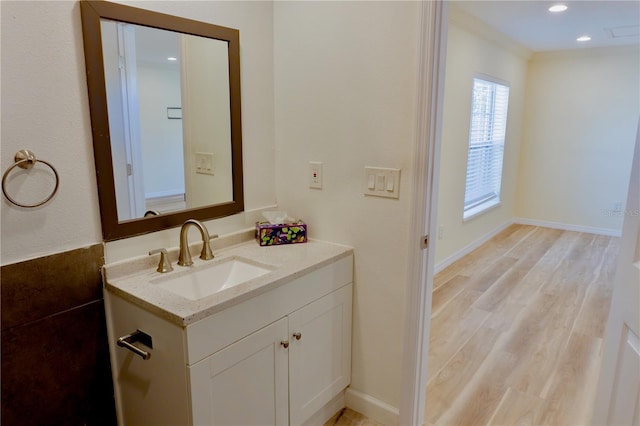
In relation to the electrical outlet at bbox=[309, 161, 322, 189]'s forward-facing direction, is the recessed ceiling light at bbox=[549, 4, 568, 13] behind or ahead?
behind

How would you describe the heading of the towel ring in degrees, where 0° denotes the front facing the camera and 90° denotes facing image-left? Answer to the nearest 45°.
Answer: approximately 315°

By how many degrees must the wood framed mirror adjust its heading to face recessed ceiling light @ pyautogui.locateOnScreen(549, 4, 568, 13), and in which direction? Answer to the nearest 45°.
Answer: approximately 45° to its left

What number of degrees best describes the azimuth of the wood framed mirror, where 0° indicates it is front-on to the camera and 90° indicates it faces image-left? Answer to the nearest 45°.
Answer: approximately 315°

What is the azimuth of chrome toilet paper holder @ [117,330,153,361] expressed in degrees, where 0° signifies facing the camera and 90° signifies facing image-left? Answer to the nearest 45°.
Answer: approximately 45°

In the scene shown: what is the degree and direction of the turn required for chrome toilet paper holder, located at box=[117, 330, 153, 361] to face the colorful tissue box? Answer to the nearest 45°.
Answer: approximately 180°

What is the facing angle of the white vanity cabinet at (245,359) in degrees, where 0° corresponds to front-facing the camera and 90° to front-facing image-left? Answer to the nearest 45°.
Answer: approximately 315°

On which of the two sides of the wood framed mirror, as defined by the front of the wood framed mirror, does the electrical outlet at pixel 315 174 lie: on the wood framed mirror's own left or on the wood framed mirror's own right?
on the wood framed mirror's own left
